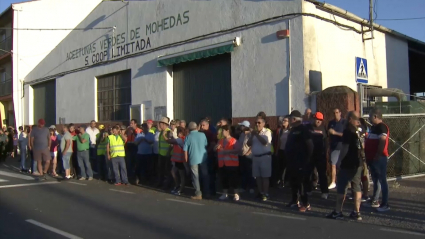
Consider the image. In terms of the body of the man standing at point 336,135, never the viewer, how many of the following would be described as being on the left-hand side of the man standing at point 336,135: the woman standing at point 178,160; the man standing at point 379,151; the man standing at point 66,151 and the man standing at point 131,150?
1

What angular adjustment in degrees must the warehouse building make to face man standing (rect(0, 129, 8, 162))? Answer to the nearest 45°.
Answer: approximately 90° to its right

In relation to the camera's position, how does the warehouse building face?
facing the viewer and to the left of the viewer

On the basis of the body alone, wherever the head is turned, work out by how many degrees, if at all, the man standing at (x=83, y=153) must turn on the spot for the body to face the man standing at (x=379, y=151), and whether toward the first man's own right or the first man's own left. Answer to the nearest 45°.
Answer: approximately 90° to the first man's own left

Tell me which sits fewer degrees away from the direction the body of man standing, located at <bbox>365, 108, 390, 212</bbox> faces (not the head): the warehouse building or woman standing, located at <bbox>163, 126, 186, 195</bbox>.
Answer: the woman standing

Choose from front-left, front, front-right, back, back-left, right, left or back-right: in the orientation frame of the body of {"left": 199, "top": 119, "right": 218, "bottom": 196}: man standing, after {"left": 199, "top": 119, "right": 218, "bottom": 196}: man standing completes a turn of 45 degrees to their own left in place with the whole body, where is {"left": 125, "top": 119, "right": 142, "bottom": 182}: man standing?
back-right

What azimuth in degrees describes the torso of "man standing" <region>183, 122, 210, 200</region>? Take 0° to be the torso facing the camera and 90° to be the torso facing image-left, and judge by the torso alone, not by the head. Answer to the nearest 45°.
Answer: approximately 180°

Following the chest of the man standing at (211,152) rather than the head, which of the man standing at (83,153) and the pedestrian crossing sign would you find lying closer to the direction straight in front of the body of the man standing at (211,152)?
the man standing

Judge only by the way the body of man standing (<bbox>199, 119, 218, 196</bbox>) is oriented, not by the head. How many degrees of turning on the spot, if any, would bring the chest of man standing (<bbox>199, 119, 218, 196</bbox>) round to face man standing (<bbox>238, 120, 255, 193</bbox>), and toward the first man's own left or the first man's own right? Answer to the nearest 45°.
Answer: approximately 135° to the first man's own left

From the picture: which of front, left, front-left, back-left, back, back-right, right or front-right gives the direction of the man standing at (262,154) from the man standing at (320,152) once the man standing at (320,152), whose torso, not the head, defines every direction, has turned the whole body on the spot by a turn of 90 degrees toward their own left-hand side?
back

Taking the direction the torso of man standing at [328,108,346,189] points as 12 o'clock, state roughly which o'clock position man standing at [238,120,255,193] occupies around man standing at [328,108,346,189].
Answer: man standing at [238,120,255,193] is roughly at 2 o'clock from man standing at [328,108,346,189].
